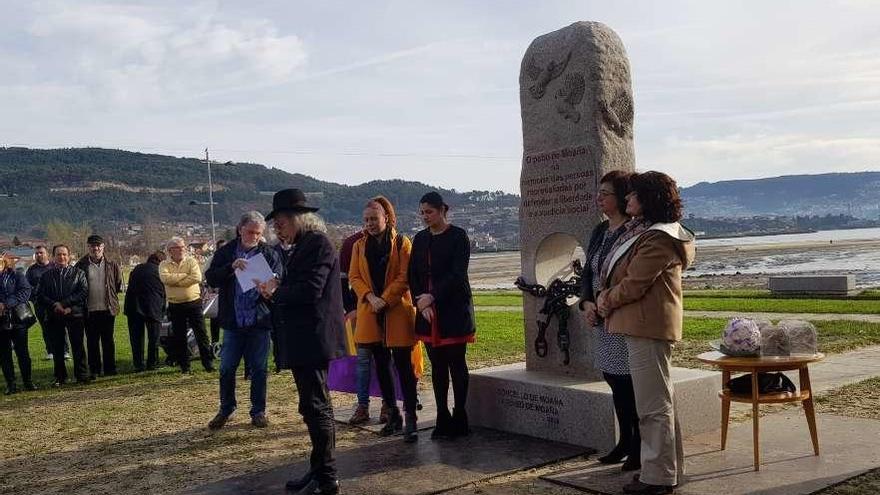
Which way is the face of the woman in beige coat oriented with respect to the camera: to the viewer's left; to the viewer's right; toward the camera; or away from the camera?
to the viewer's left

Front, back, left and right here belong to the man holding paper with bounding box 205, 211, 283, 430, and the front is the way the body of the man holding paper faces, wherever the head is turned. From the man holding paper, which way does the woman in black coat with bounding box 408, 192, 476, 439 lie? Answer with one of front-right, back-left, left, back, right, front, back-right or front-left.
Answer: front-left

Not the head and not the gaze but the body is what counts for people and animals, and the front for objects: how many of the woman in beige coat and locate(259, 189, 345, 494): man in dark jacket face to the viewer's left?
2

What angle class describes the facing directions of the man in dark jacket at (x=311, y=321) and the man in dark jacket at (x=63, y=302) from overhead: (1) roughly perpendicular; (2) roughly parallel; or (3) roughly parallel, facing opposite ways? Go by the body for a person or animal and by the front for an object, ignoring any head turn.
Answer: roughly perpendicular

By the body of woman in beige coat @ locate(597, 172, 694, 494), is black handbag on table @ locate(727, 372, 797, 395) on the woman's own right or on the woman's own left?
on the woman's own right

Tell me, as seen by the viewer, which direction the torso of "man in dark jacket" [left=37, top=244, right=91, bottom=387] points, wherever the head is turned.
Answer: toward the camera

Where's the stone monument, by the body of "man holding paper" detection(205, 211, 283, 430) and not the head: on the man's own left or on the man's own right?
on the man's own left

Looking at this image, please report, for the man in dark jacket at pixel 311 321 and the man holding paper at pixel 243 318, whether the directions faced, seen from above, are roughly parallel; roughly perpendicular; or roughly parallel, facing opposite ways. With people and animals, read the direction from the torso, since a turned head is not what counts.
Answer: roughly perpendicular

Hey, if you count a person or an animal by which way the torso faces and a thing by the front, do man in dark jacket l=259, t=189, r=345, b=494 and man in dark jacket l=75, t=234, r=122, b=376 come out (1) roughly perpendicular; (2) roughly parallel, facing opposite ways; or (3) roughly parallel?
roughly perpendicular

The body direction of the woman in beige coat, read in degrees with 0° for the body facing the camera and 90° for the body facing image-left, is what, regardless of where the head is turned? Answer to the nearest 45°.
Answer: approximately 90°

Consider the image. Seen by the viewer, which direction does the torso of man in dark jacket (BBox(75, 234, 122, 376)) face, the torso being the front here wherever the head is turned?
toward the camera

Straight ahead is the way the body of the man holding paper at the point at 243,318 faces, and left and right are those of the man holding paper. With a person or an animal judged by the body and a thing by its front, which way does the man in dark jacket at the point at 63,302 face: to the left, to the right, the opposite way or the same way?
the same way

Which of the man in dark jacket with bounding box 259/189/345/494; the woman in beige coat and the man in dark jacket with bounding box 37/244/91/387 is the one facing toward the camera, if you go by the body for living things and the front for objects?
the man in dark jacket with bounding box 37/244/91/387

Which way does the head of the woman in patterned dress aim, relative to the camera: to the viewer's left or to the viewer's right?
to the viewer's left

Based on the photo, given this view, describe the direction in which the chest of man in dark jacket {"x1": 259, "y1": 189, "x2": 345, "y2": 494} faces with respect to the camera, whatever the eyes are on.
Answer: to the viewer's left

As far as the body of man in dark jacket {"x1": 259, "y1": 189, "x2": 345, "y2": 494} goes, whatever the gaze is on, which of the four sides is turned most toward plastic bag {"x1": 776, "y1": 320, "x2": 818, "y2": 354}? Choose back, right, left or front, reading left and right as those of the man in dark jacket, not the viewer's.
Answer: back

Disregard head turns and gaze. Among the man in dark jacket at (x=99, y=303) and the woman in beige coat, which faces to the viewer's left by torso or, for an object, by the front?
the woman in beige coat

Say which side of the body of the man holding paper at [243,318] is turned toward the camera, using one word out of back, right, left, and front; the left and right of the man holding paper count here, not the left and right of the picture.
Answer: front

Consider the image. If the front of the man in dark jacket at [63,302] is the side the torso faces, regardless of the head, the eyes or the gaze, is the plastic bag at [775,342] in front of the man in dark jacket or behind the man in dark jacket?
in front

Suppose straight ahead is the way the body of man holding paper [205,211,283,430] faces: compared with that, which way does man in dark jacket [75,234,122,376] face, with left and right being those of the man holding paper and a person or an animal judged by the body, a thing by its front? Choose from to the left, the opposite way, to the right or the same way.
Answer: the same way
